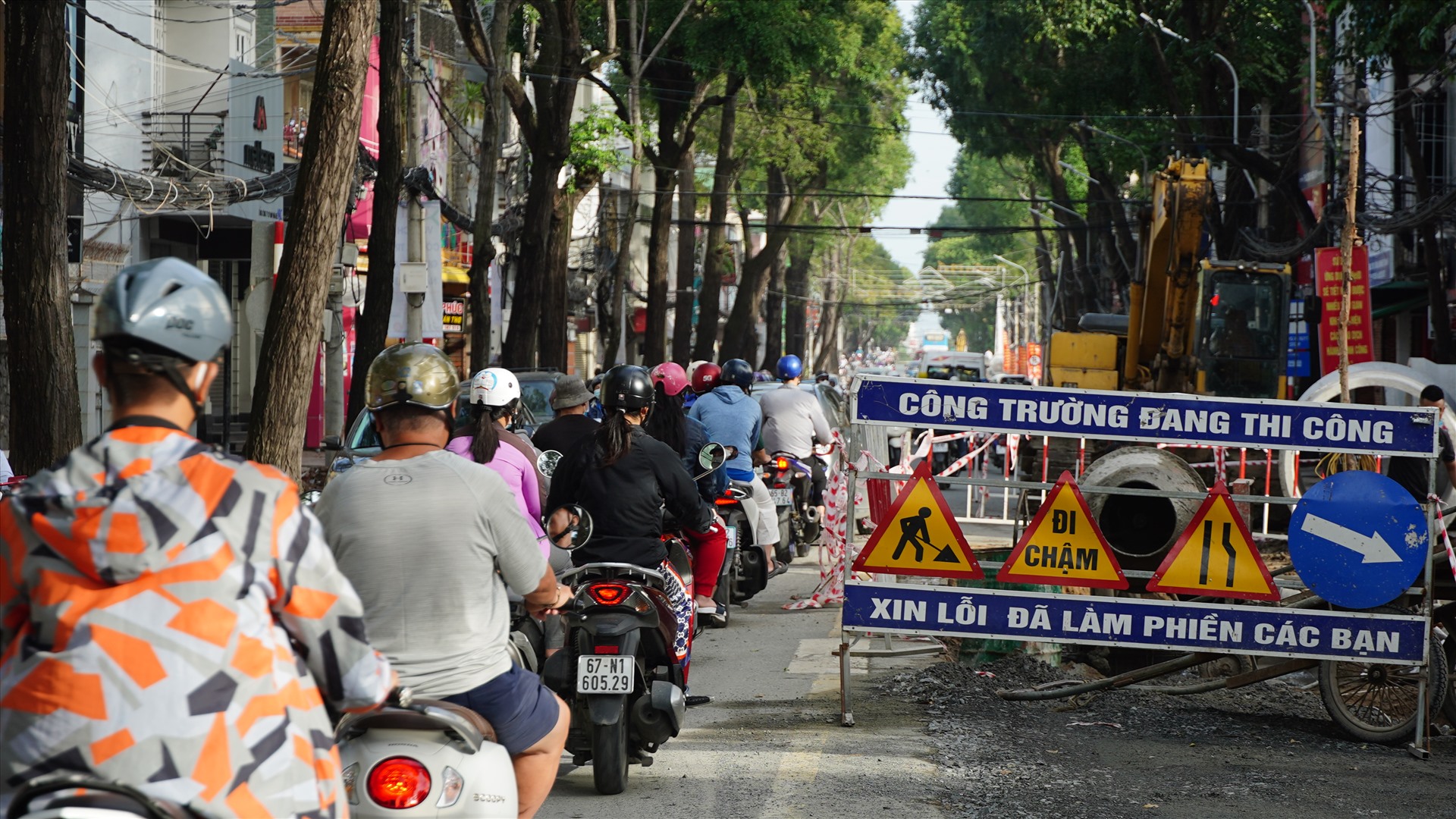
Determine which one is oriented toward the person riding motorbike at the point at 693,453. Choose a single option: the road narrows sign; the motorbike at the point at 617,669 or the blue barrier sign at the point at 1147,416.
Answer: the motorbike

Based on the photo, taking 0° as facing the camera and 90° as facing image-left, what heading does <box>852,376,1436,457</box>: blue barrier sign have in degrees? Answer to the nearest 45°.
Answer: approximately 0°

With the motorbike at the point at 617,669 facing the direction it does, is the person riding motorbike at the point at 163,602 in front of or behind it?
behind

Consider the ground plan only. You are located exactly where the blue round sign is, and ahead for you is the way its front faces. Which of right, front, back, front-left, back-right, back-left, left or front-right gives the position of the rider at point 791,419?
back-right

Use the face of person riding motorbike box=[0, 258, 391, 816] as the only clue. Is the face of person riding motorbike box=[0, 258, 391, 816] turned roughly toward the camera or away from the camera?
away from the camera

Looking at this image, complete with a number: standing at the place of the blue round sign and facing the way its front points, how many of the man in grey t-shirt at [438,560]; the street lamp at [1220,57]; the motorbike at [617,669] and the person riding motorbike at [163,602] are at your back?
1

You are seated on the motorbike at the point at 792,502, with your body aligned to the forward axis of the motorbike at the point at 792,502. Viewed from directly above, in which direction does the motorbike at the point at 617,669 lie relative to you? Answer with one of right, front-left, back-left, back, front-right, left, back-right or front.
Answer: back

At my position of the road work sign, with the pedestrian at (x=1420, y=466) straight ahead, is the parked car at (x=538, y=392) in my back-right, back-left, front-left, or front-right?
front-left

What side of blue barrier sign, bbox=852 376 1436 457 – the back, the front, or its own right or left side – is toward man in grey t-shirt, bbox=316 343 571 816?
front

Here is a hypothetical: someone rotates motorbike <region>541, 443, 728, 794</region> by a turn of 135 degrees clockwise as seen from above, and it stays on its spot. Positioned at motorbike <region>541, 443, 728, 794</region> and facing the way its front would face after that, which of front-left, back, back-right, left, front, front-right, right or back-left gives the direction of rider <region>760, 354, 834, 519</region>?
back-left

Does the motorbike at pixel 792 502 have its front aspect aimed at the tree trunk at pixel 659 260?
yes

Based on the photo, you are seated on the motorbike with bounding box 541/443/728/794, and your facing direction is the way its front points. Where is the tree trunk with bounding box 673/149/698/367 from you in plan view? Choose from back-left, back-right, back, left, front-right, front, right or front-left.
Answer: front

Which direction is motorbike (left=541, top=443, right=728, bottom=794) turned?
away from the camera

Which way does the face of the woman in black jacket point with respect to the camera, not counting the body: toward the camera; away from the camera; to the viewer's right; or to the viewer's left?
away from the camera

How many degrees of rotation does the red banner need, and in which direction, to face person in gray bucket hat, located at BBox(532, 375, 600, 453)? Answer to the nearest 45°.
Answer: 0° — it already faces them

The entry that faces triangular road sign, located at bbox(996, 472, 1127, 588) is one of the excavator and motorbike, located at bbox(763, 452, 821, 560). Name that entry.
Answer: the excavator

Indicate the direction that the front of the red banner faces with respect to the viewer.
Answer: facing the viewer

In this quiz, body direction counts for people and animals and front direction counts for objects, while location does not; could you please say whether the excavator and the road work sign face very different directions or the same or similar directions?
same or similar directions

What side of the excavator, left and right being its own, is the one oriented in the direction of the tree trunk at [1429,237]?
left

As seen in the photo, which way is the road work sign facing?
toward the camera

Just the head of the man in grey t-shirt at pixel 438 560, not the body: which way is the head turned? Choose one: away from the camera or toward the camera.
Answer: away from the camera

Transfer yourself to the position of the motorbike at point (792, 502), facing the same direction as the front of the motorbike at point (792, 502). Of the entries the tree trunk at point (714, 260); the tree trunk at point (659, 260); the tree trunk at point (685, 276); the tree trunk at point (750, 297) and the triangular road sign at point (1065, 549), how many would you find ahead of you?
4

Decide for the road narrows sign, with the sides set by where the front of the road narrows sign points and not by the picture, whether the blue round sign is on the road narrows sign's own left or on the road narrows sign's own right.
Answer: on the road narrows sign's own left
